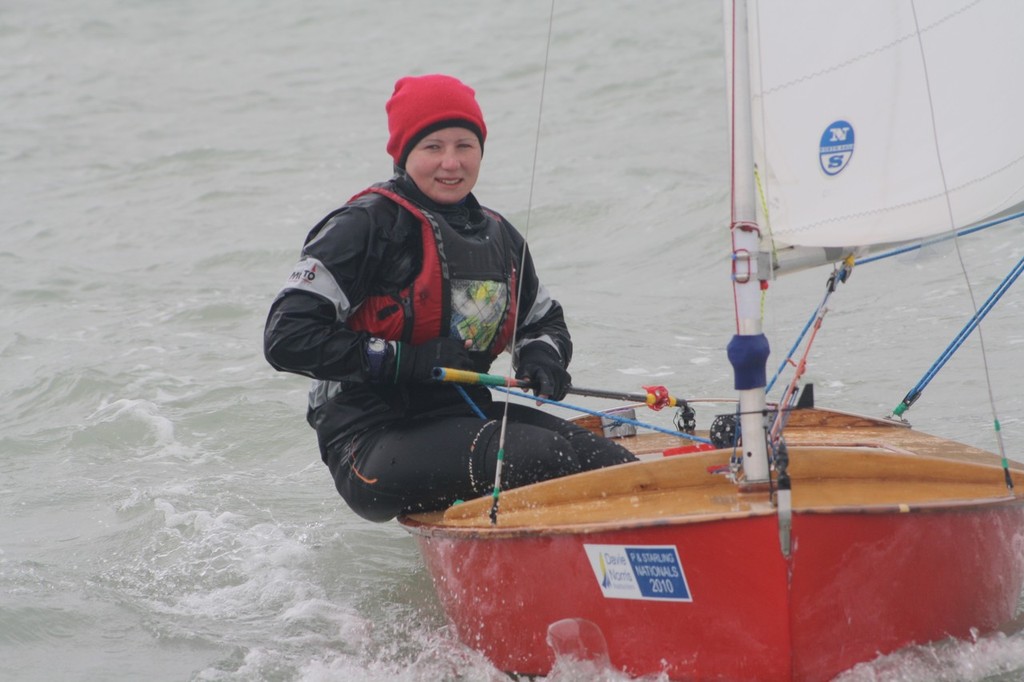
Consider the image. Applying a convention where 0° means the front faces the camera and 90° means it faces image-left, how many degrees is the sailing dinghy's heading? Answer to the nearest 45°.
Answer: approximately 0°
